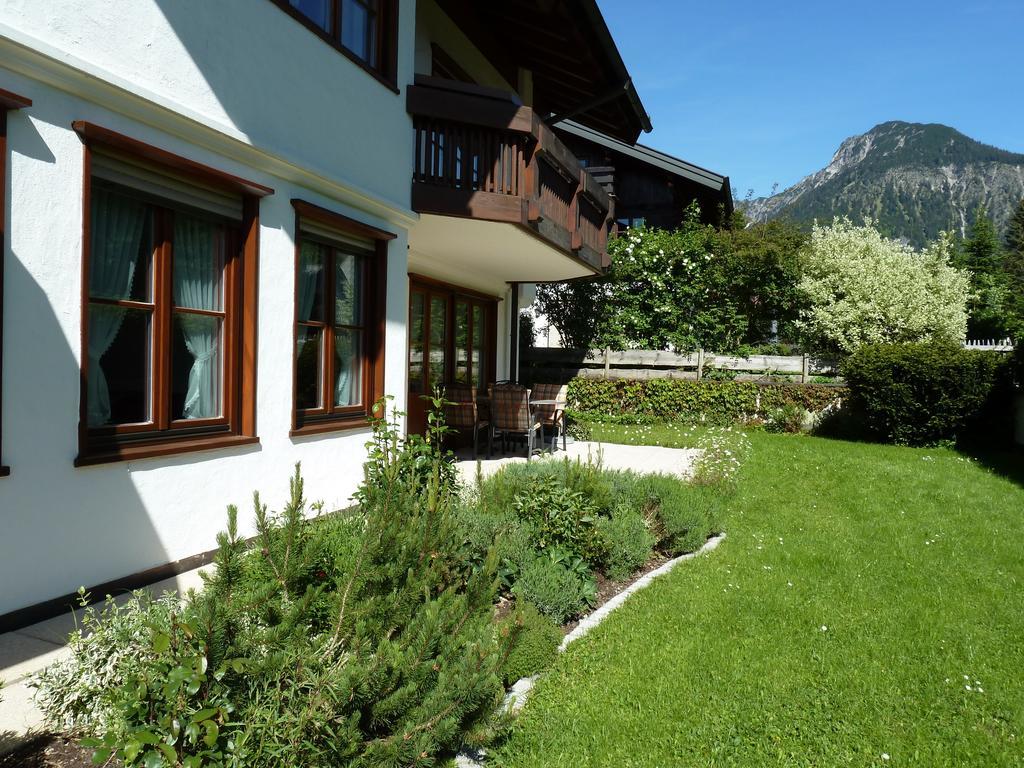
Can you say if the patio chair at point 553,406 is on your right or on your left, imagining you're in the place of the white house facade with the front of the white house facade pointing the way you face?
on your left

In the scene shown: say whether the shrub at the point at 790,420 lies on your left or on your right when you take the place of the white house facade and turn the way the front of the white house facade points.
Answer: on your left

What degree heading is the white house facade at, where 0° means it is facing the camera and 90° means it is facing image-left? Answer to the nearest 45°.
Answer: approximately 315°

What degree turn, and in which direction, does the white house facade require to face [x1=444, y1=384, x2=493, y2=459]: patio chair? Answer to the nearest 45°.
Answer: approximately 90° to its left

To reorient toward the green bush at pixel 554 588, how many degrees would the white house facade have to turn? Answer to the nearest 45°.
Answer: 0° — it already faces it

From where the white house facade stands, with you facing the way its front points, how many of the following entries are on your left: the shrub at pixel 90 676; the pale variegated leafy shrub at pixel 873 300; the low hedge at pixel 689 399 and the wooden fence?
3

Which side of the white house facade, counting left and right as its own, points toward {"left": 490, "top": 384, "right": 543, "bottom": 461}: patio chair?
left

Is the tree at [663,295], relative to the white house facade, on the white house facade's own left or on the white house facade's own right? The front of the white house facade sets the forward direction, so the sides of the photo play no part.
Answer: on the white house facade's own left

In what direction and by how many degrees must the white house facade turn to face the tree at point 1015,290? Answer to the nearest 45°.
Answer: approximately 90° to its left

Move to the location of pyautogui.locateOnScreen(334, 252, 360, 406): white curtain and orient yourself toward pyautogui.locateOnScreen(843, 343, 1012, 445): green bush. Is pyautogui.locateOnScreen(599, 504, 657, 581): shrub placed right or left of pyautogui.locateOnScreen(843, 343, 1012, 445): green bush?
right

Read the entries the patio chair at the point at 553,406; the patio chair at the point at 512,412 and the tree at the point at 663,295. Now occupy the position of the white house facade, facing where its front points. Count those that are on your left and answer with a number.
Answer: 3

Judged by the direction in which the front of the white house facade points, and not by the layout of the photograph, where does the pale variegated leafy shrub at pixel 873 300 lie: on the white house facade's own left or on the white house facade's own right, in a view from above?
on the white house facade's own left
